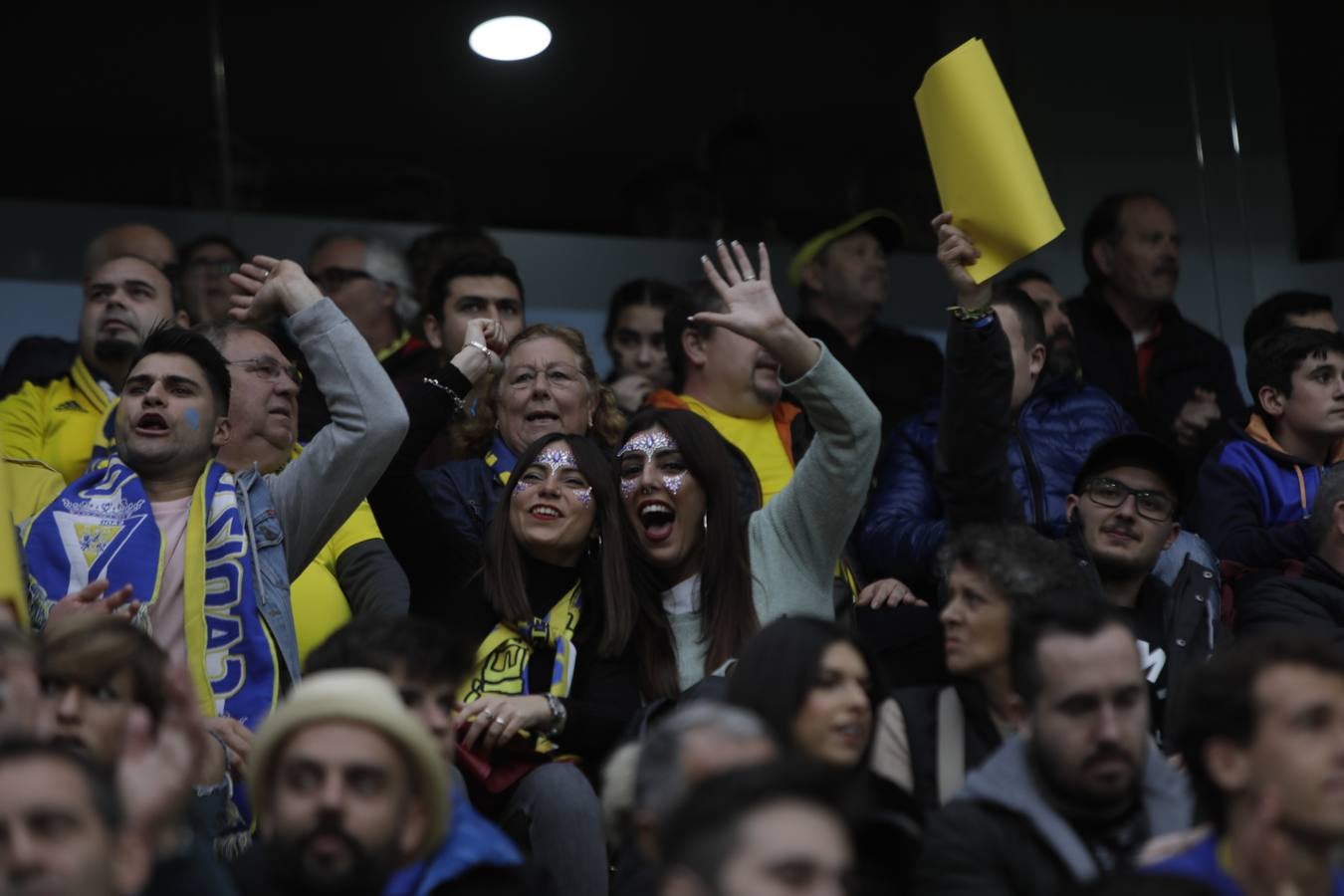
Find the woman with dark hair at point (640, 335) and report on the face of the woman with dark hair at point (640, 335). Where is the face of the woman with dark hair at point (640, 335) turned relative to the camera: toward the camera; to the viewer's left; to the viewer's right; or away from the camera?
toward the camera

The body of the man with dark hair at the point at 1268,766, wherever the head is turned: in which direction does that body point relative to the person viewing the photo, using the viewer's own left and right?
facing the viewer and to the right of the viewer

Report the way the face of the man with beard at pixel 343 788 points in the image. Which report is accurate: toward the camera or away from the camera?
toward the camera

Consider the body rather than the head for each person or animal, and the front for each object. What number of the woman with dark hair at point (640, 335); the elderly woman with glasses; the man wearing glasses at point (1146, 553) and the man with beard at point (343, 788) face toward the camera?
4

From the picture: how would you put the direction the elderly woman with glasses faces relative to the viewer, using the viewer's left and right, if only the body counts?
facing the viewer

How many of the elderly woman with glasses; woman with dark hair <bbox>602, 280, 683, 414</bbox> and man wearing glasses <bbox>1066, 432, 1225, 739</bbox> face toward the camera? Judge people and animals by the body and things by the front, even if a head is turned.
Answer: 3

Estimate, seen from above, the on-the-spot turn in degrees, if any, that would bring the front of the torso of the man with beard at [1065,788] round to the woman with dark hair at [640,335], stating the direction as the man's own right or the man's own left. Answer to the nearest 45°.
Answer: approximately 180°

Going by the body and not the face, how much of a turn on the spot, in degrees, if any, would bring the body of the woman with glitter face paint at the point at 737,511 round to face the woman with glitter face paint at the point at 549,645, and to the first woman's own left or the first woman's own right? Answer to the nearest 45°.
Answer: approximately 45° to the first woman's own right

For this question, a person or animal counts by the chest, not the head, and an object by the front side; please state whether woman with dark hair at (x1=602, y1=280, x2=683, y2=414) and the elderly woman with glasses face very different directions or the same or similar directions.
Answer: same or similar directions

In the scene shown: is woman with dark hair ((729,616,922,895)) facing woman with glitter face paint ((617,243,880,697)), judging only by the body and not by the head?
no

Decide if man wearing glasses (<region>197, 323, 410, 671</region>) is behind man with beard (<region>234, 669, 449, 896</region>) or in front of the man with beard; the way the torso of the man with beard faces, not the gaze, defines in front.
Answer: behind

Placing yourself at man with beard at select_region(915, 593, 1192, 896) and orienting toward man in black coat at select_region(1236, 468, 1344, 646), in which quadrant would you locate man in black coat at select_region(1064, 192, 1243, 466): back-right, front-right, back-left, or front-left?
front-left

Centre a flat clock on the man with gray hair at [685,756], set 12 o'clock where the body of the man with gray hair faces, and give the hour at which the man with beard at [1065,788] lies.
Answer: The man with beard is roughly at 10 o'clock from the man with gray hair.

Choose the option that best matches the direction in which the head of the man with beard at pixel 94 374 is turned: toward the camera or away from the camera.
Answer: toward the camera

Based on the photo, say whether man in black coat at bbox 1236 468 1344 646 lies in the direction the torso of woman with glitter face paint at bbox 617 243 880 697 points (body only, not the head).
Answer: no

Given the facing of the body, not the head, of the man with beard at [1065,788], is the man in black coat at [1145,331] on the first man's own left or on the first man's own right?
on the first man's own left

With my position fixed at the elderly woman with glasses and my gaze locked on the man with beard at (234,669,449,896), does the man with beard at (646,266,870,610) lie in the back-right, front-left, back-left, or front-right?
back-left
